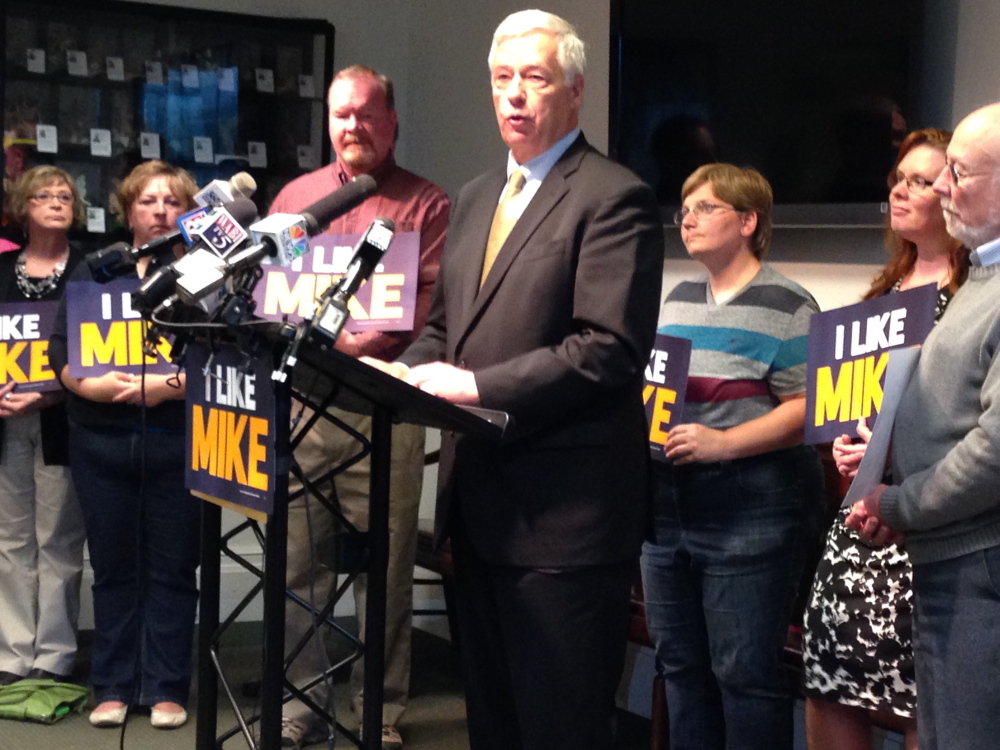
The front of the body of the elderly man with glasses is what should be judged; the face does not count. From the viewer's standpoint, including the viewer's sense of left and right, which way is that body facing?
facing to the left of the viewer

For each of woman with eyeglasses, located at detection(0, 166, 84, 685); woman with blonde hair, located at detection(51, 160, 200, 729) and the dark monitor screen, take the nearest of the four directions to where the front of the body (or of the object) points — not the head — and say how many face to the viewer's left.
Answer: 0

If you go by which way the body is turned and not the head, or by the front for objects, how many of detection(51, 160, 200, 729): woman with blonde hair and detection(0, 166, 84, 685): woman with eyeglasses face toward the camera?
2

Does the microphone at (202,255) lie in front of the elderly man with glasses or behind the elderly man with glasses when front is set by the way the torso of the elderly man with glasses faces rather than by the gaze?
in front

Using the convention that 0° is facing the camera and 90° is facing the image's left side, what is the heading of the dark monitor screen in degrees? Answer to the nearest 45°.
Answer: approximately 0°

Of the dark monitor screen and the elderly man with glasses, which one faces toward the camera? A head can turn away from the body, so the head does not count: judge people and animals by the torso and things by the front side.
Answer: the dark monitor screen

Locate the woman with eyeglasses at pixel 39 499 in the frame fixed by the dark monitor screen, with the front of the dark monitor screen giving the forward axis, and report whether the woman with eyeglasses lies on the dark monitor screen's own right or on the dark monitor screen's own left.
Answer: on the dark monitor screen's own right

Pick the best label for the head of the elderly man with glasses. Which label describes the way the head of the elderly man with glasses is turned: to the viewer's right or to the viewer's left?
to the viewer's left

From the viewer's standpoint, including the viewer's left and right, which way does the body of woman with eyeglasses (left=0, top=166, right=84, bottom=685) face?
facing the viewer

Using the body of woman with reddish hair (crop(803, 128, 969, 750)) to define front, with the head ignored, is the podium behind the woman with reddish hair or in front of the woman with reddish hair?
in front

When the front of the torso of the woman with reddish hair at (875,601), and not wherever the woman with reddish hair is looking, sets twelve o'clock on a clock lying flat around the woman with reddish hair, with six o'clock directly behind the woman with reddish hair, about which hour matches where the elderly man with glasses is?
The elderly man with glasses is roughly at 10 o'clock from the woman with reddish hair.

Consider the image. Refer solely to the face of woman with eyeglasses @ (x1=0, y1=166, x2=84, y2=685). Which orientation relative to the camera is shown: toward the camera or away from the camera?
toward the camera

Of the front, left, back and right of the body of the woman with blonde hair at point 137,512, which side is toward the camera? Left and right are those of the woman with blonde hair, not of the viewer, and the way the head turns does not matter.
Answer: front

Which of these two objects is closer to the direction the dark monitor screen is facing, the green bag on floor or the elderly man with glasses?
the elderly man with glasses

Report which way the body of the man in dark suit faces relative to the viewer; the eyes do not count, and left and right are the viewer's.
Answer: facing the viewer and to the left of the viewer

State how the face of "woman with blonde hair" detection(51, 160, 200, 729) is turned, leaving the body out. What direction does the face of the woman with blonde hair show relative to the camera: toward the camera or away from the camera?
toward the camera

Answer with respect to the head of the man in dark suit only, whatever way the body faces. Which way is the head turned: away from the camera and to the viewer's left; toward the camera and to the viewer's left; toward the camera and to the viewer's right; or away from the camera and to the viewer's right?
toward the camera and to the viewer's left

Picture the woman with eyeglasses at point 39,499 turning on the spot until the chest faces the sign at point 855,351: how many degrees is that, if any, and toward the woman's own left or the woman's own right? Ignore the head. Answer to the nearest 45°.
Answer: approximately 45° to the woman's own left

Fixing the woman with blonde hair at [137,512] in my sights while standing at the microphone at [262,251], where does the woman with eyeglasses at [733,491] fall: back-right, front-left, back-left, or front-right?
front-right

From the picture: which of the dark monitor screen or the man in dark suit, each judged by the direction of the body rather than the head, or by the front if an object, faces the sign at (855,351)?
the dark monitor screen
